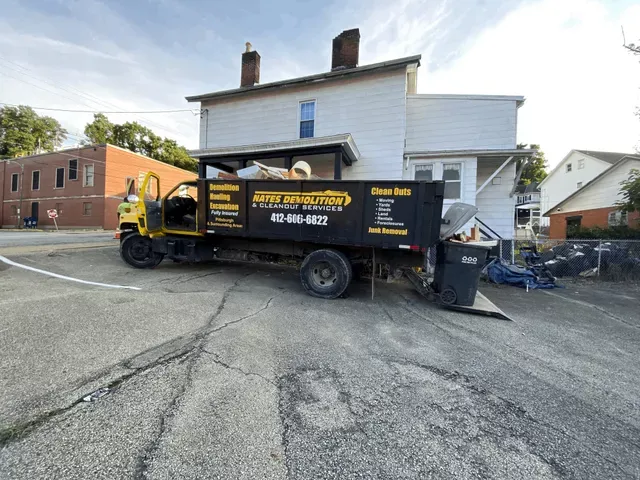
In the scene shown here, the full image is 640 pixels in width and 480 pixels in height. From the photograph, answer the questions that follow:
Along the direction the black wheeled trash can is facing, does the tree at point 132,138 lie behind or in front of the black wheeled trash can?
behind

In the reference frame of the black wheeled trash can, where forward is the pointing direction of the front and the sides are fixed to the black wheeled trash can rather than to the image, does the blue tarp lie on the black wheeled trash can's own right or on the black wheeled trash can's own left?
on the black wheeled trash can's own left

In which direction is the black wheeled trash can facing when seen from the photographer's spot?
facing to the right of the viewer

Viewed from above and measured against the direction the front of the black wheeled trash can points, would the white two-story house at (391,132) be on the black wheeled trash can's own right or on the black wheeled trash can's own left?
on the black wheeled trash can's own left

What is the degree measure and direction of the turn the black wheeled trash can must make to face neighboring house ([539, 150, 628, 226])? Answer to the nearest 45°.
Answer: approximately 90° to its left

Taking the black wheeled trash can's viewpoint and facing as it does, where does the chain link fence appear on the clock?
The chain link fence is roughly at 10 o'clock from the black wheeled trash can.

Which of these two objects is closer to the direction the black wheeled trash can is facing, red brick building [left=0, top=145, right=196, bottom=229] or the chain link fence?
the chain link fence

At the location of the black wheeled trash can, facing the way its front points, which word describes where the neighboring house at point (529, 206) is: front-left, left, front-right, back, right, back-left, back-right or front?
left
